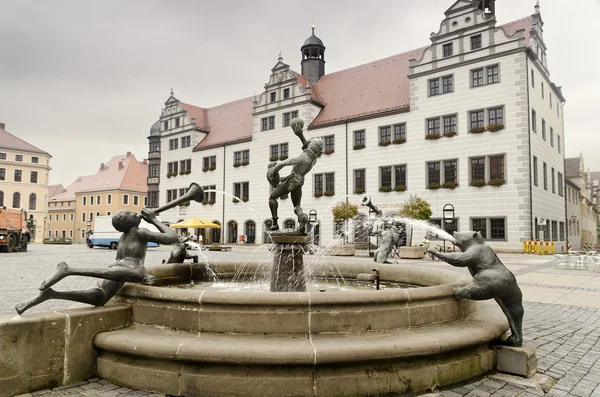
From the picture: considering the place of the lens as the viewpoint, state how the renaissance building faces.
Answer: facing the viewer and to the left of the viewer

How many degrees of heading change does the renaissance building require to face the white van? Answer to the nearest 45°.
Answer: approximately 45° to its right

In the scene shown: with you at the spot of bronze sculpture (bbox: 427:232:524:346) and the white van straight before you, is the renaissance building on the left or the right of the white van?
right

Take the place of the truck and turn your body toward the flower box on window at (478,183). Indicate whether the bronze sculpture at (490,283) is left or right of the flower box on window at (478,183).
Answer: right

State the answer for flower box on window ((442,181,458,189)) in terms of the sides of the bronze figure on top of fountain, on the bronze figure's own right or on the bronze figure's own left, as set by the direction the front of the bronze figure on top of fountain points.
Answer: on the bronze figure's own left
